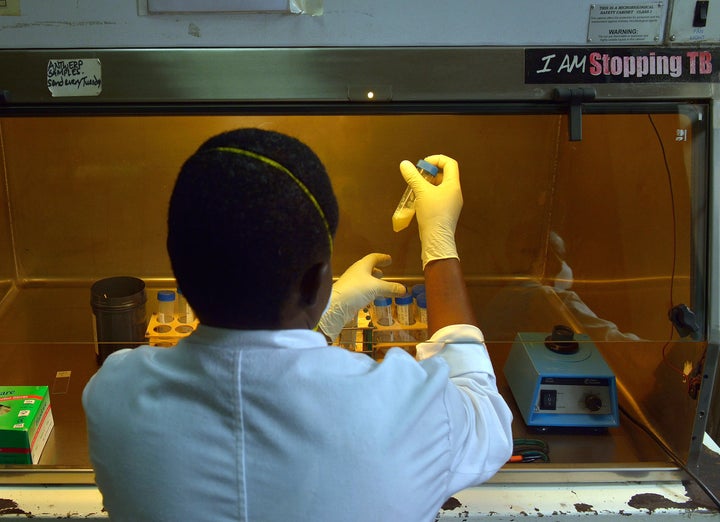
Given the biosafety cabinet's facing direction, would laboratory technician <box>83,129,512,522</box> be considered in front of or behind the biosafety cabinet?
in front

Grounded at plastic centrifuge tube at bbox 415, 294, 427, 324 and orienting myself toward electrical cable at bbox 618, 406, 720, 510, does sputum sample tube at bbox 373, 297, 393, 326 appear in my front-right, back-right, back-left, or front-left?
back-right

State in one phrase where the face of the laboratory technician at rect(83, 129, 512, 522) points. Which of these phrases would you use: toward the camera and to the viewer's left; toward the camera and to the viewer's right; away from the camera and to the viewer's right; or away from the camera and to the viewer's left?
away from the camera and to the viewer's right

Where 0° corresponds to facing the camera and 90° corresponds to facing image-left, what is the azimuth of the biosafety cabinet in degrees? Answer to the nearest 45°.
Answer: approximately 0°
